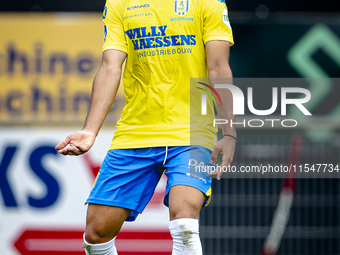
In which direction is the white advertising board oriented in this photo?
toward the camera
